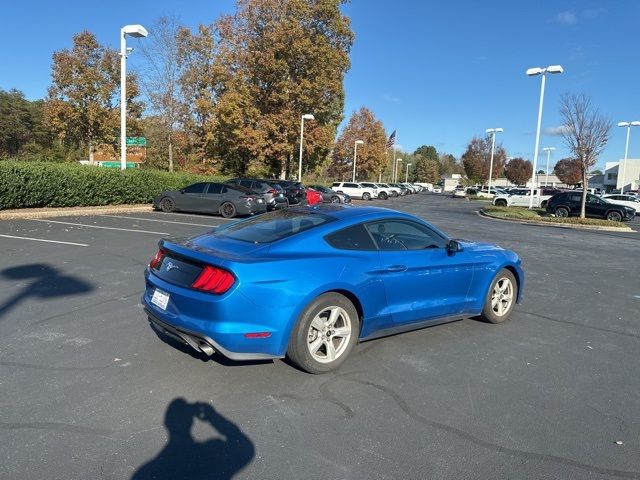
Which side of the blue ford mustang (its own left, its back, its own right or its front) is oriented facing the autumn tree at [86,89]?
left

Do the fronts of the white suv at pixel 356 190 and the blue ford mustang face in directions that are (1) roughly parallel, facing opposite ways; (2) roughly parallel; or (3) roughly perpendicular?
roughly perpendicular

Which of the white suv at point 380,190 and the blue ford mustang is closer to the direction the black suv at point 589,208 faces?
the blue ford mustang

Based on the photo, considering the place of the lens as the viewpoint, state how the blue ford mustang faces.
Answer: facing away from the viewer and to the right of the viewer

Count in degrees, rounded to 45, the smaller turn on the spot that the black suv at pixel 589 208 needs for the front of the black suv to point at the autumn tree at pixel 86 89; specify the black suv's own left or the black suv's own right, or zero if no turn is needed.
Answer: approximately 135° to the black suv's own right

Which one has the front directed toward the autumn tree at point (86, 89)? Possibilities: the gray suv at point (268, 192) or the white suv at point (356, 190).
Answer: the gray suv

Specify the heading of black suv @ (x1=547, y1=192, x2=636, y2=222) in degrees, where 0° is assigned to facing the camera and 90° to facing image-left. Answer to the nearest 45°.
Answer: approximately 315°

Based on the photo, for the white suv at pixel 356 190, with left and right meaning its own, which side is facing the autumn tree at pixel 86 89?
right

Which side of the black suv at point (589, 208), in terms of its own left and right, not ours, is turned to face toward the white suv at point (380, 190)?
back

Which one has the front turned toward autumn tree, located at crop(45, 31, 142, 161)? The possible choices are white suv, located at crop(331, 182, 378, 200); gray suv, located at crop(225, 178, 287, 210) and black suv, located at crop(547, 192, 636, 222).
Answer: gray suv, located at crop(225, 178, 287, 210)

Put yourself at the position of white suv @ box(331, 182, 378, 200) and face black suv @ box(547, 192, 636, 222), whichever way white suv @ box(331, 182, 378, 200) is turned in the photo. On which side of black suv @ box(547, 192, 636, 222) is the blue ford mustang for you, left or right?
right

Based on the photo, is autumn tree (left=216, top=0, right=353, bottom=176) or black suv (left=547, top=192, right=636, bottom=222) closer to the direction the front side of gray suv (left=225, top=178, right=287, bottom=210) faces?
the autumn tree
